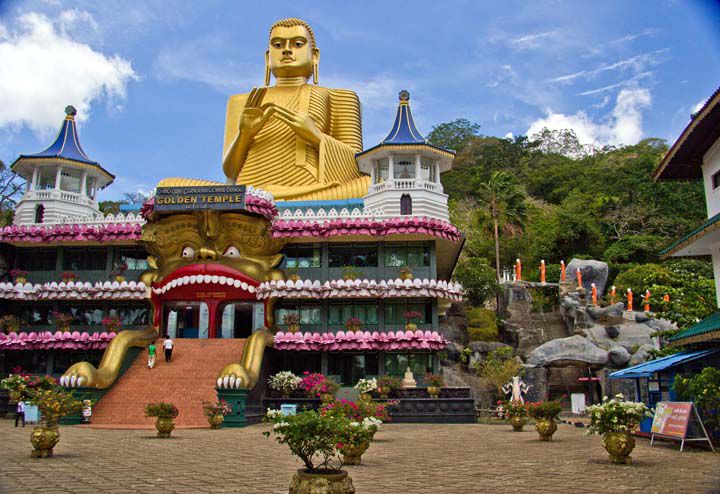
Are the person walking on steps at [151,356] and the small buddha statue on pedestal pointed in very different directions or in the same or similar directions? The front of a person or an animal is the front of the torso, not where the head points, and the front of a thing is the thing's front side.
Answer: very different directions

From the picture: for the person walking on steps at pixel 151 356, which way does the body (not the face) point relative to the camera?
away from the camera

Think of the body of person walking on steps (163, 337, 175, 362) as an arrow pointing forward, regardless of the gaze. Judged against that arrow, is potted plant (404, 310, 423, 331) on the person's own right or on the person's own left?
on the person's own right

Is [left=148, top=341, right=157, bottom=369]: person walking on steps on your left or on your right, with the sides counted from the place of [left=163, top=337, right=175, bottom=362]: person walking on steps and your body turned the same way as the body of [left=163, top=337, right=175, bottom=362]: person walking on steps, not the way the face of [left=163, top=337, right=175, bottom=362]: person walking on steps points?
on your left

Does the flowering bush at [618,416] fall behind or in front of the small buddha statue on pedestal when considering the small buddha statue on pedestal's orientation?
in front

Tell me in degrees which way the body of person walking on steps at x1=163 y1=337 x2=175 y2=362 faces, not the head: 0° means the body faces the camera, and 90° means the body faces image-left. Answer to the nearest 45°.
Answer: approximately 180°

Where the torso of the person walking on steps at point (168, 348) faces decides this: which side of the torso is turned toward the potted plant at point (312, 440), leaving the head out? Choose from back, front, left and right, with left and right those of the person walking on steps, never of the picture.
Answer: back

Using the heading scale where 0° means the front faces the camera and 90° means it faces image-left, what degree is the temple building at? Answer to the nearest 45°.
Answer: approximately 0°

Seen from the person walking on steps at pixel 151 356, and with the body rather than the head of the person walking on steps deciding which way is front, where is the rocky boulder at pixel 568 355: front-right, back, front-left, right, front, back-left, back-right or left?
right

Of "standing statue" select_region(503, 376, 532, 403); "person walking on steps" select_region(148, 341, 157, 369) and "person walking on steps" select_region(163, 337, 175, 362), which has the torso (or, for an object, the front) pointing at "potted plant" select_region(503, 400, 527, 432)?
the standing statue

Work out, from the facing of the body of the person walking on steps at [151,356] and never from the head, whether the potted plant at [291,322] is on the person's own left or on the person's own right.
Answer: on the person's own right

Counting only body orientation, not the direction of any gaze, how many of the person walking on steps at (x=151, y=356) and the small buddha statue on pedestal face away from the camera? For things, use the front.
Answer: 1

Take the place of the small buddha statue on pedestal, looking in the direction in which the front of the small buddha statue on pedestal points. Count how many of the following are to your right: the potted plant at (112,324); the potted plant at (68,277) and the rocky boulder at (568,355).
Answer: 2

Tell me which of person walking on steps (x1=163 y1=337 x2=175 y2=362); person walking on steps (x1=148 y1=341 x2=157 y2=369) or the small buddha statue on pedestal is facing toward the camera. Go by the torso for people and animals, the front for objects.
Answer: the small buddha statue on pedestal

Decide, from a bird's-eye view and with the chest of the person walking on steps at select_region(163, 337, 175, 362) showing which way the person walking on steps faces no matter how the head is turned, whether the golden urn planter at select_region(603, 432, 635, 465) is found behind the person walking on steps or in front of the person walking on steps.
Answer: behind

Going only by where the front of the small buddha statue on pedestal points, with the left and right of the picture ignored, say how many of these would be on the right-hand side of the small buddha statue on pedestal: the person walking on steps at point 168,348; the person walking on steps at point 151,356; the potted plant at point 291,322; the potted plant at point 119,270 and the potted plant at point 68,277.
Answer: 5
